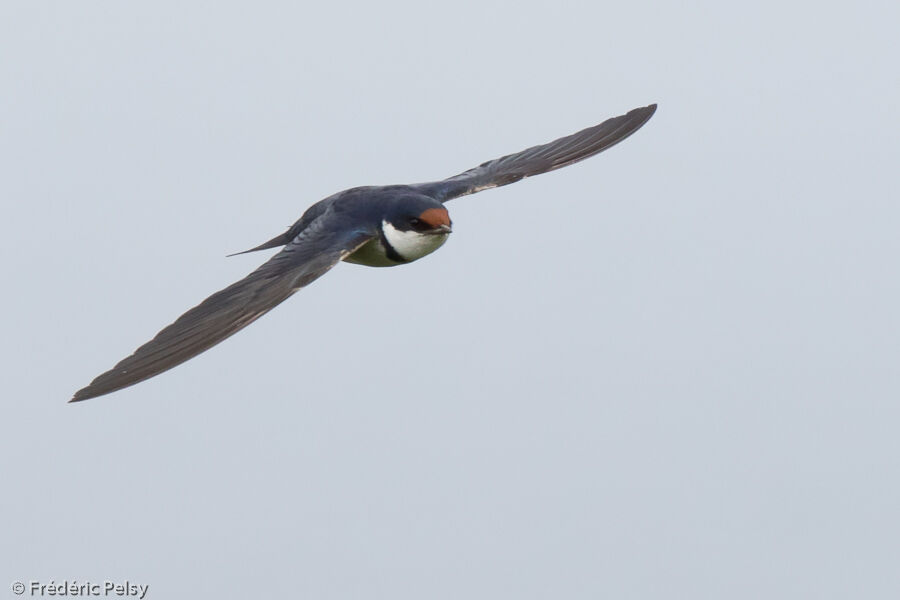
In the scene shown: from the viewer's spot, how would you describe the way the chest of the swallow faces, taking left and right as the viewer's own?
facing the viewer and to the right of the viewer
